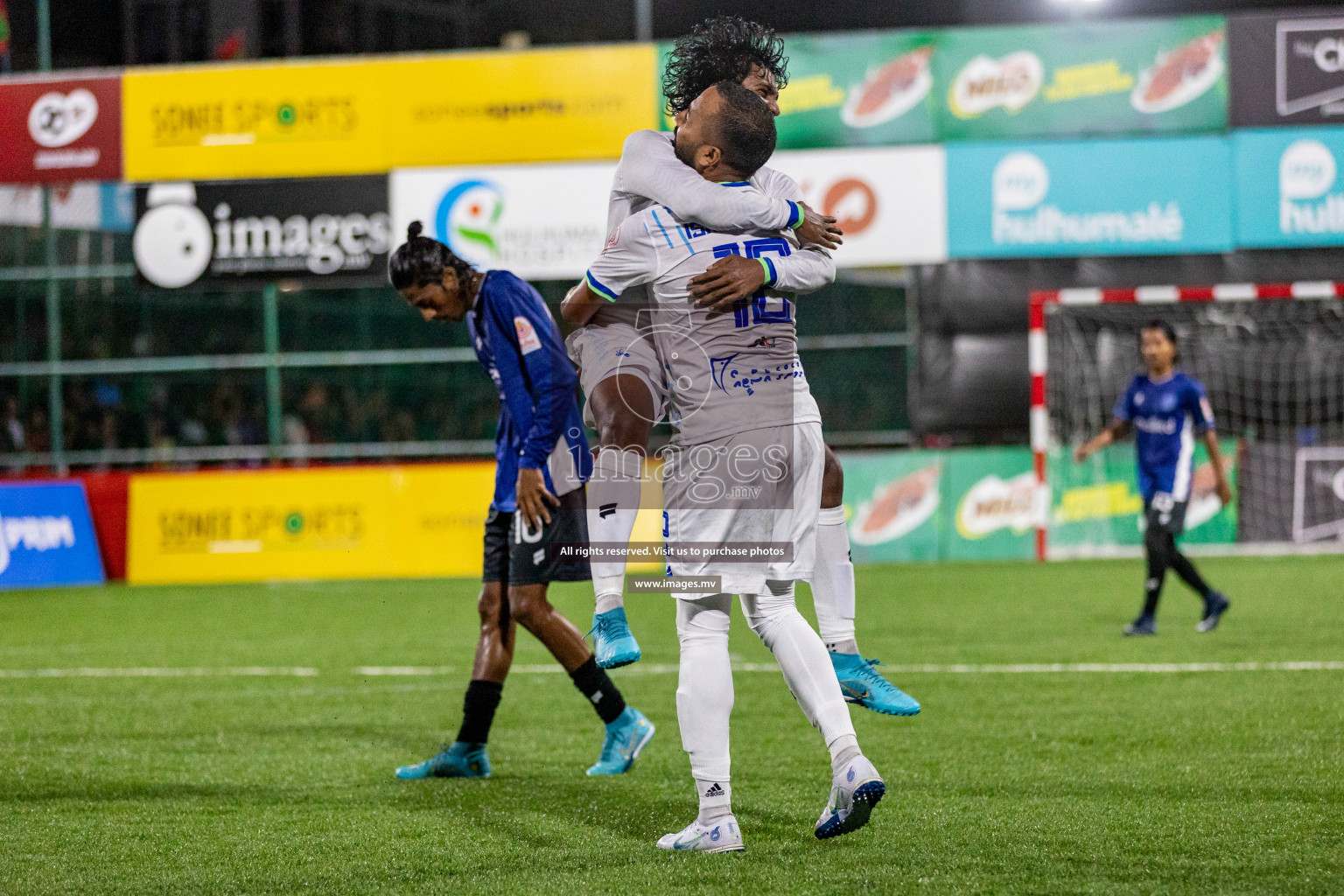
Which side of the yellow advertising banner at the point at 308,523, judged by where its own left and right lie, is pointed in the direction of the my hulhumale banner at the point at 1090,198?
left

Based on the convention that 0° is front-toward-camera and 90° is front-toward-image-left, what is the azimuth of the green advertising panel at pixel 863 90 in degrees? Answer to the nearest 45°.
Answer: approximately 0°

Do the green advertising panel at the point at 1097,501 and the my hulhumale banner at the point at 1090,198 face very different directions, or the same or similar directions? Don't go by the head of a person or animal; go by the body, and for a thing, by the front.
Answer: same or similar directions

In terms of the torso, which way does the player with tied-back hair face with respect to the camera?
to the viewer's left

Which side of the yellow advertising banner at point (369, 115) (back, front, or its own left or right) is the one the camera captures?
front

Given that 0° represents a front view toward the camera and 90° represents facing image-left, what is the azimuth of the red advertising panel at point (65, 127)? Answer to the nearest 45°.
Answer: approximately 0°

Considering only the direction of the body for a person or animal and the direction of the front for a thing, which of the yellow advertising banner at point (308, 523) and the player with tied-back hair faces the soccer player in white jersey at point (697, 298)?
the yellow advertising banner

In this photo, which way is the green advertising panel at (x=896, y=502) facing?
toward the camera

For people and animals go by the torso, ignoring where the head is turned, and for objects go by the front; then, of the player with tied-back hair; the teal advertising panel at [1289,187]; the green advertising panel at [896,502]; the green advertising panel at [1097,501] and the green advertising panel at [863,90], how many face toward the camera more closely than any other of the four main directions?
4

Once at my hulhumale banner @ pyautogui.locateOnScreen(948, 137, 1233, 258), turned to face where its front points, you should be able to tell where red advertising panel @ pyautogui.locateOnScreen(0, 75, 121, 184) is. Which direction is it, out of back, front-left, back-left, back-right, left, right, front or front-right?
right

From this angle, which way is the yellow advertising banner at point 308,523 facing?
toward the camera

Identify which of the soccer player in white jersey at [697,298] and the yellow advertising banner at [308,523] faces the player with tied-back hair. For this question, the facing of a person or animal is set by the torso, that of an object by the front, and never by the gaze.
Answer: the yellow advertising banner
